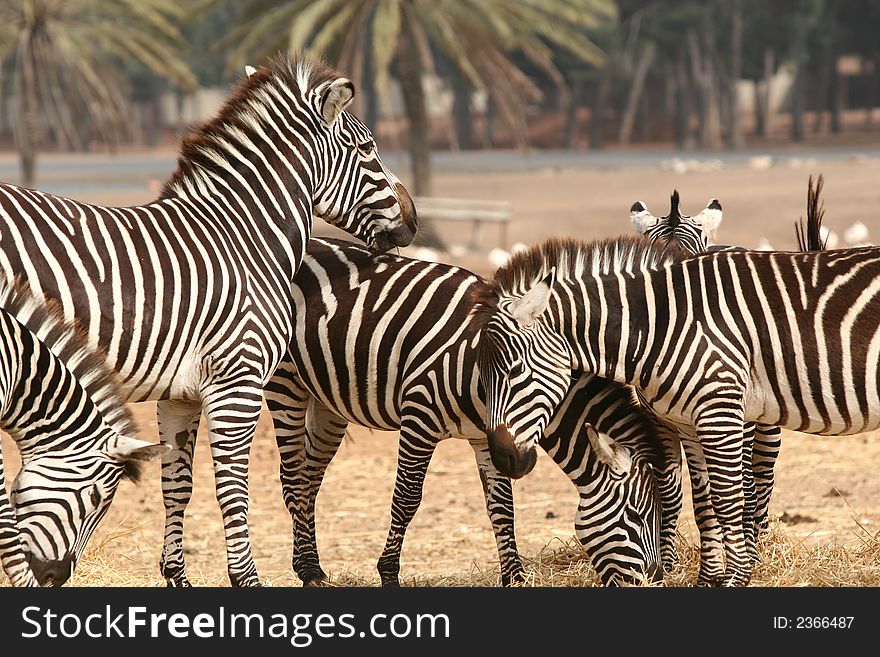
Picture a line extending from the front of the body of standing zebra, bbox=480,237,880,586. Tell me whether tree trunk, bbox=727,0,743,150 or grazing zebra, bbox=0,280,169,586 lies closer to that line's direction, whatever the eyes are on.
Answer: the grazing zebra

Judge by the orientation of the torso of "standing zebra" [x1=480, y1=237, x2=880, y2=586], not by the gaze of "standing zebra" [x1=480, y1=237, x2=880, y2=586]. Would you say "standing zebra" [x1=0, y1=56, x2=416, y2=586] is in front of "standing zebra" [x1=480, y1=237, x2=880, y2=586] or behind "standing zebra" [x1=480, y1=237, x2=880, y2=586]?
in front

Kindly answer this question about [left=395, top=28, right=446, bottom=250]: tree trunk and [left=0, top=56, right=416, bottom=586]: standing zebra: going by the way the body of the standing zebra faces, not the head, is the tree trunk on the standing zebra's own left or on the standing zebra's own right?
on the standing zebra's own left

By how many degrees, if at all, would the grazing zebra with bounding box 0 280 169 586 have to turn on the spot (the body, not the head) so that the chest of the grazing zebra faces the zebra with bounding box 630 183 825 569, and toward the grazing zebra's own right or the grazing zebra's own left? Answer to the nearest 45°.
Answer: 0° — it already faces it

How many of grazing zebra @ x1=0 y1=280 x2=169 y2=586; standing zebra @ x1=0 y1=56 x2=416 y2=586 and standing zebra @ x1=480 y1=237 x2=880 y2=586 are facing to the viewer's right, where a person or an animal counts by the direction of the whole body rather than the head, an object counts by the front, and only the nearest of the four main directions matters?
2

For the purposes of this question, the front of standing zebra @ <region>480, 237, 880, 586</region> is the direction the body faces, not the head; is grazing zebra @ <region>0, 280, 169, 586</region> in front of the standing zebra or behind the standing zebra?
in front

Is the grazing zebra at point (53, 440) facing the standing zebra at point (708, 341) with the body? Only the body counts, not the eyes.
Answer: yes

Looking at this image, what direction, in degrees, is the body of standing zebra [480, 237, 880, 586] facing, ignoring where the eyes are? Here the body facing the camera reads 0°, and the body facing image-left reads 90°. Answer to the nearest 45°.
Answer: approximately 90°

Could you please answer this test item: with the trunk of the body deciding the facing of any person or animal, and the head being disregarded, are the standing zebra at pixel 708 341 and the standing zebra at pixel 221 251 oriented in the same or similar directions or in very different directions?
very different directions

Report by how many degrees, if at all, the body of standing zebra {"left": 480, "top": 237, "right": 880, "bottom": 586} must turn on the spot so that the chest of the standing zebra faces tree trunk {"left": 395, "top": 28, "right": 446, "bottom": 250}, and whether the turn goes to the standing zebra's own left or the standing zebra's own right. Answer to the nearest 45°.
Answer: approximately 90° to the standing zebra's own right

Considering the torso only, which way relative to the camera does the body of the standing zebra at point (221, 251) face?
to the viewer's right

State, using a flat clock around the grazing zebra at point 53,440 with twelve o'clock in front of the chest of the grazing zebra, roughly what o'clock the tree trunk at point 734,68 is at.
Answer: The tree trunk is roughly at 10 o'clock from the grazing zebra.

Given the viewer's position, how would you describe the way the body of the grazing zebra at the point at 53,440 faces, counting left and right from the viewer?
facing to the right of the viewer

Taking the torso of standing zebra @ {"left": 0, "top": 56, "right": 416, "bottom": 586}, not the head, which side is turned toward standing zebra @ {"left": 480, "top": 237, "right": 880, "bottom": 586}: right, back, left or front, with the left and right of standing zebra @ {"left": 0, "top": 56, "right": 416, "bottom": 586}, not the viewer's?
front

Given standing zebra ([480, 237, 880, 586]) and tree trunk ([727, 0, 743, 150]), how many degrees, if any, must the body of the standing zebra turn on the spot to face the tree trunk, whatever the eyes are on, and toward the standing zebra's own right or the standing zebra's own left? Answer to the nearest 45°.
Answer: approximately 90° to the standing zebra's own right

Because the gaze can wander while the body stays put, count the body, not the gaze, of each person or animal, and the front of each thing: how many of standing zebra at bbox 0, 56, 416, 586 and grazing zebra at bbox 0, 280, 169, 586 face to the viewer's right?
2

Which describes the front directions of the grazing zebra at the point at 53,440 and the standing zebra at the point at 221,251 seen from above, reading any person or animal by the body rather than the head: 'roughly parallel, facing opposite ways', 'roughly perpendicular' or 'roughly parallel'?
roughly parallel
